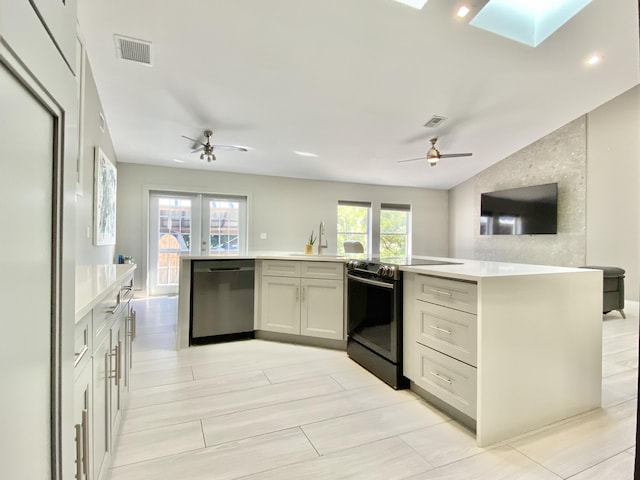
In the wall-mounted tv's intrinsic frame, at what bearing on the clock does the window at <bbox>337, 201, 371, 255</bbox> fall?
The window is roughly at 1 o'clock from the wall-mounted tv.

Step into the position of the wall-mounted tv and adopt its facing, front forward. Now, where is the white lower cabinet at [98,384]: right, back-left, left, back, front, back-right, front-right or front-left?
front-left

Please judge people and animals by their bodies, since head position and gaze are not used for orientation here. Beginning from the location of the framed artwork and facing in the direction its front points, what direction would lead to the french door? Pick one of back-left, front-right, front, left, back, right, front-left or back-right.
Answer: front-left

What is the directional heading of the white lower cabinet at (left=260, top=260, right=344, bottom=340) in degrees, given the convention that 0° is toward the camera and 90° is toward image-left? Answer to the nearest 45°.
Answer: approximately 45°

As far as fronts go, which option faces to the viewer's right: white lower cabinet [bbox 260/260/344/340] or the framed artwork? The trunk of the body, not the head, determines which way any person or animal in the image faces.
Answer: the framed artwork

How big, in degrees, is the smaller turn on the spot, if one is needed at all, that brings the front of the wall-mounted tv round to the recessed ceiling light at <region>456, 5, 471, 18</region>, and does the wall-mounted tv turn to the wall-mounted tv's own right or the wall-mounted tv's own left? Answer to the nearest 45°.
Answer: approximately 45° to the wall-mounted tv's own left

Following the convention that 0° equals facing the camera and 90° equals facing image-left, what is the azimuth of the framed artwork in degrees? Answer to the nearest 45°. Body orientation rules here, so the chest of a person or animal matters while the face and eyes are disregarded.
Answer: approximately 270°

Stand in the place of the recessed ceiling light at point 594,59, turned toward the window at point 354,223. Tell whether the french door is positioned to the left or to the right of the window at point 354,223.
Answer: left

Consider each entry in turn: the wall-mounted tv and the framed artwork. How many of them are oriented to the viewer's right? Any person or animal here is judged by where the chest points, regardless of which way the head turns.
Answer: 1

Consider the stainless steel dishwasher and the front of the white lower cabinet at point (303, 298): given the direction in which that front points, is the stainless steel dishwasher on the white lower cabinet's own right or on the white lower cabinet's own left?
on the white lower cabinet's own right
